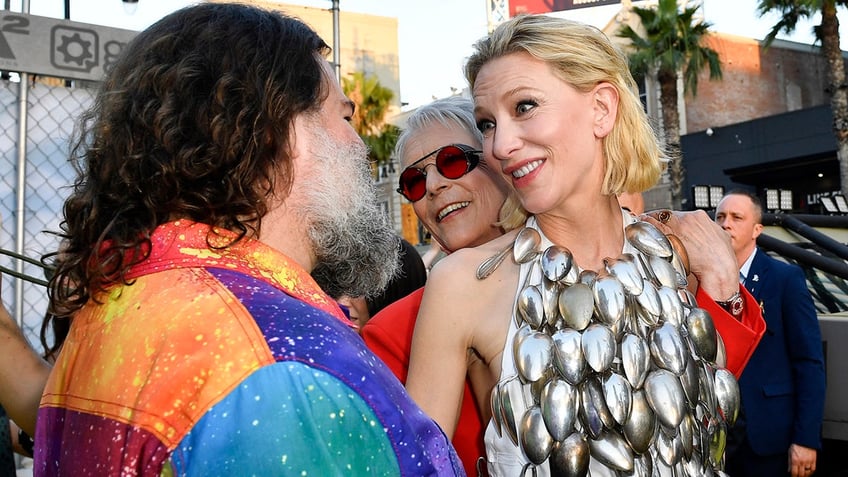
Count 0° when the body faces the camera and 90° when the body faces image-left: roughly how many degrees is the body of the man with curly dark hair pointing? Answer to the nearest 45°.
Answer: approximately 225°

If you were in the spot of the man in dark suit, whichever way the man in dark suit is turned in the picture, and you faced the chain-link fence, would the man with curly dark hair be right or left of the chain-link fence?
left

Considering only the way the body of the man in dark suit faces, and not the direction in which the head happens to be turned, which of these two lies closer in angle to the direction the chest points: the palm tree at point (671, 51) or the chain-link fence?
the chain-link fence

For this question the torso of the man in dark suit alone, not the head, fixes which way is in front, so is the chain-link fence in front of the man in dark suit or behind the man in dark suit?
in front

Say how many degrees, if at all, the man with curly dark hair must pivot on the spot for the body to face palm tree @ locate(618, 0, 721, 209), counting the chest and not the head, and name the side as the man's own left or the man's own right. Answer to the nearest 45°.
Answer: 0° — they already face it

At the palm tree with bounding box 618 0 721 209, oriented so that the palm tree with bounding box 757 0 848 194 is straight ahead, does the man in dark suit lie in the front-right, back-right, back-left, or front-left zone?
front-right

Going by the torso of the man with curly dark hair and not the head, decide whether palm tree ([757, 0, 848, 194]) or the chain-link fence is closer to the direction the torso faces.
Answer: the palm tree

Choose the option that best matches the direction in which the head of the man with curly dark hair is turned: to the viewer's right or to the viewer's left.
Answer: to the viewer's right

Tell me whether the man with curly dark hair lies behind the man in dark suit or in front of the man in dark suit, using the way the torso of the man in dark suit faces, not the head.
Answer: in front

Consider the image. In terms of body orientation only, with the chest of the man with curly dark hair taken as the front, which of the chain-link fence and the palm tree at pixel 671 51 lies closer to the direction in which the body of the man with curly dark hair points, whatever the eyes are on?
the palm tree

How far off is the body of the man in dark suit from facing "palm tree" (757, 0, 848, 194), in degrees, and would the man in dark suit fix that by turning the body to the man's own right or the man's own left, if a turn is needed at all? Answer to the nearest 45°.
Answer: approximately 135° to the man's own right

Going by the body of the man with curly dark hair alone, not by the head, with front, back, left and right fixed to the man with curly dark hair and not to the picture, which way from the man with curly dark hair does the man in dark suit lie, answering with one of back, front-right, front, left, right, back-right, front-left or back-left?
front

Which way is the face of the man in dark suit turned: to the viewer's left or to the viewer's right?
to the viewer's left

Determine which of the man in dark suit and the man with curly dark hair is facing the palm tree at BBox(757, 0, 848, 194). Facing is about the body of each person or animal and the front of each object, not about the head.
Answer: the man with curly dark hair

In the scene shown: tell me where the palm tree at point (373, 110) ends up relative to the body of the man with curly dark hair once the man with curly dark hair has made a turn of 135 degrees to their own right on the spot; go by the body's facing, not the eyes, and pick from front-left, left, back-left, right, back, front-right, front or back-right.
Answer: back

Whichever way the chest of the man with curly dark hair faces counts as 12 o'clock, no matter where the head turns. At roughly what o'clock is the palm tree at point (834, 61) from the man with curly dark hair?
The palm tree is roughly at 12 o'clock from the man with curly dark hair.
